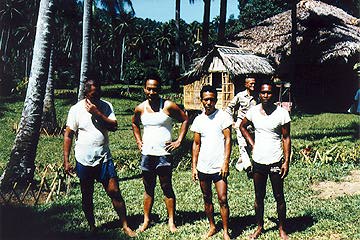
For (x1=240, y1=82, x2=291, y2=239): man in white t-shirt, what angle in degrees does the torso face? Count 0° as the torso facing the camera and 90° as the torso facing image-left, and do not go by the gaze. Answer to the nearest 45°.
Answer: approximately 0°

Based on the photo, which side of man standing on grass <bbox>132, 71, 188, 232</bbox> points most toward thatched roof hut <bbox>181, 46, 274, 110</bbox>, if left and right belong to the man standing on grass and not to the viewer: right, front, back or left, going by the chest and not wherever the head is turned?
back

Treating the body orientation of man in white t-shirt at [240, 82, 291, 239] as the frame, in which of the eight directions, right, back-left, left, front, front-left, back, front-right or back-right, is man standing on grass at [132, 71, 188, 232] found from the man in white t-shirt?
right

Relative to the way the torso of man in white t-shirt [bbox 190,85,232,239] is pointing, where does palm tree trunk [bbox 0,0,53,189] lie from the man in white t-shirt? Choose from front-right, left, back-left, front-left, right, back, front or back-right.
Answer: back-right

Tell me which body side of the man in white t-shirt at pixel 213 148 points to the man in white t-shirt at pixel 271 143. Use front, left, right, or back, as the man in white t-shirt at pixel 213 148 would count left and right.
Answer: left

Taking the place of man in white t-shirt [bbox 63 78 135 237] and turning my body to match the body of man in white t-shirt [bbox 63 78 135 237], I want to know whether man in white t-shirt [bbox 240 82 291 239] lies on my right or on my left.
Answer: on my left

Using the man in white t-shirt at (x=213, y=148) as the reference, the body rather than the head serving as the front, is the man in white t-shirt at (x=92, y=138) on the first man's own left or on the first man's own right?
on the first man's own right

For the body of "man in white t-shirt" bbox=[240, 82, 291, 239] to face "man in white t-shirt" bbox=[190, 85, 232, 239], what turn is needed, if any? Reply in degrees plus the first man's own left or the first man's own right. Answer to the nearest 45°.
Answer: approximately 90° to the first man's own right

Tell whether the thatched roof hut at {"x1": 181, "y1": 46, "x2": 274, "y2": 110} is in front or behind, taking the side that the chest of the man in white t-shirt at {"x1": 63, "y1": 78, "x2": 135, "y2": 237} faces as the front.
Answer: behind

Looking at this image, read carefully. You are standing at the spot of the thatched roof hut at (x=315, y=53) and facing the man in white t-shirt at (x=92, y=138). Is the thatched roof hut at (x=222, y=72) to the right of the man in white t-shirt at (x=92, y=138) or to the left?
right

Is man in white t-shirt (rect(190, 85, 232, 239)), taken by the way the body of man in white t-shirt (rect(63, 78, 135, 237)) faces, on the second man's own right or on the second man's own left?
on the second man's own left

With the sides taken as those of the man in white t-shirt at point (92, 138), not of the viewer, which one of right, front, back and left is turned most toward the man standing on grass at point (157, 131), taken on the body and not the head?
left
